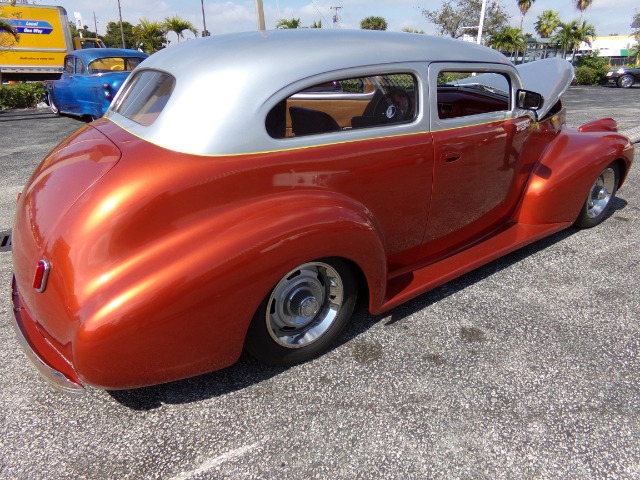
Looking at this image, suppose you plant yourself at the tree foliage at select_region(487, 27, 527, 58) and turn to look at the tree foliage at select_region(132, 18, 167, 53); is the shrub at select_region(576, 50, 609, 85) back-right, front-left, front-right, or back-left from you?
back-left

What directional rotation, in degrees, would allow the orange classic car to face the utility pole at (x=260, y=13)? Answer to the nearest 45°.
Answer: approximately 45° to its left

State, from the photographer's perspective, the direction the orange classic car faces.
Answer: facing away from the viewer and to the right of the viewer
